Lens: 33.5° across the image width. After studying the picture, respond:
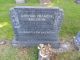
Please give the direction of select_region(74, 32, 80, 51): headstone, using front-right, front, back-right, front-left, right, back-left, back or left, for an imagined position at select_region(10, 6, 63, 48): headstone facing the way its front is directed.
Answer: left

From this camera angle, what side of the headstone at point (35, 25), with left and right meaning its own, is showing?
front
